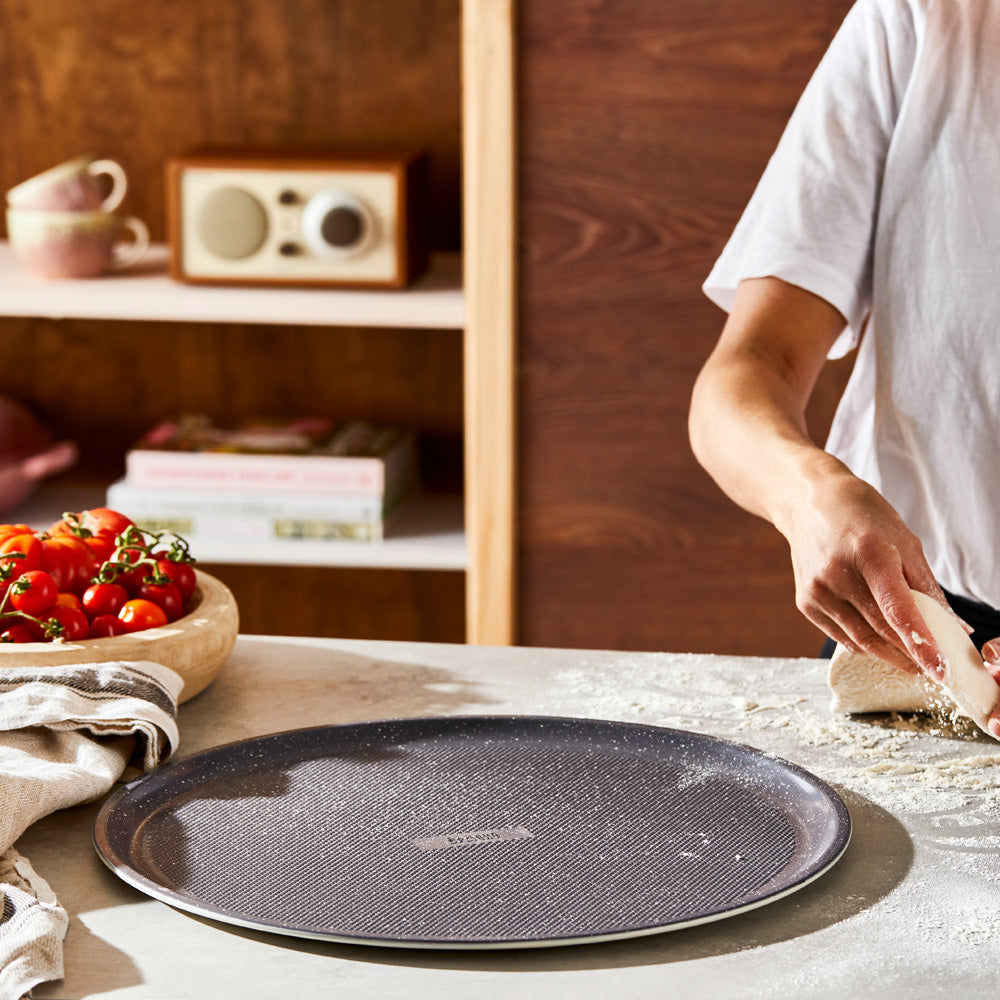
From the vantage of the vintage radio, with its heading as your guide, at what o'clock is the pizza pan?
The pizza pan is roughly at 12 o'clock from the vintage radio.

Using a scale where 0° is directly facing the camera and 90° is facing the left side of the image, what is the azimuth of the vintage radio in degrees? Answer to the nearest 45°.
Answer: approximately 0°

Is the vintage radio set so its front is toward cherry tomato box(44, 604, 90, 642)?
yes

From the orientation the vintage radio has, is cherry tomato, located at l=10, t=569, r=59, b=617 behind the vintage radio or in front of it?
in front

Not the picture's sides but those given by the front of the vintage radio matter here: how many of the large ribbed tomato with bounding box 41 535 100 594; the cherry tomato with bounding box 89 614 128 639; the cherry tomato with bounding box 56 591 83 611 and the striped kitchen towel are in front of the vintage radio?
4

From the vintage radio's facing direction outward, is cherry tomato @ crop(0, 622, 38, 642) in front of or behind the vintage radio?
in front

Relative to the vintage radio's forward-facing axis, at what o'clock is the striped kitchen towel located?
The striped kitchen towel is roughly at 12 o'clock from the vintage radio.

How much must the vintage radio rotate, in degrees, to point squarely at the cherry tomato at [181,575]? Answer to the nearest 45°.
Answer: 0° — it already faces it

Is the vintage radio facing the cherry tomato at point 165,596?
yes

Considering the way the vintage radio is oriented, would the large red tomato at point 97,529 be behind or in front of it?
in front
